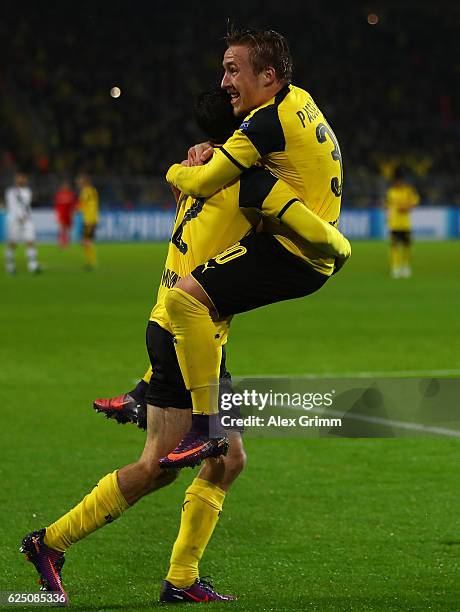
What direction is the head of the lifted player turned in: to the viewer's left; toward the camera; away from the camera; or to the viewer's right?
to the viewer's left

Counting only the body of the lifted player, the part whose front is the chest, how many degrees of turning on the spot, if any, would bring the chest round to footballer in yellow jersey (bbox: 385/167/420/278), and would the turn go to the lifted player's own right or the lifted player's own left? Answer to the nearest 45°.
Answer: approximately 90° to the lifted player's own right
